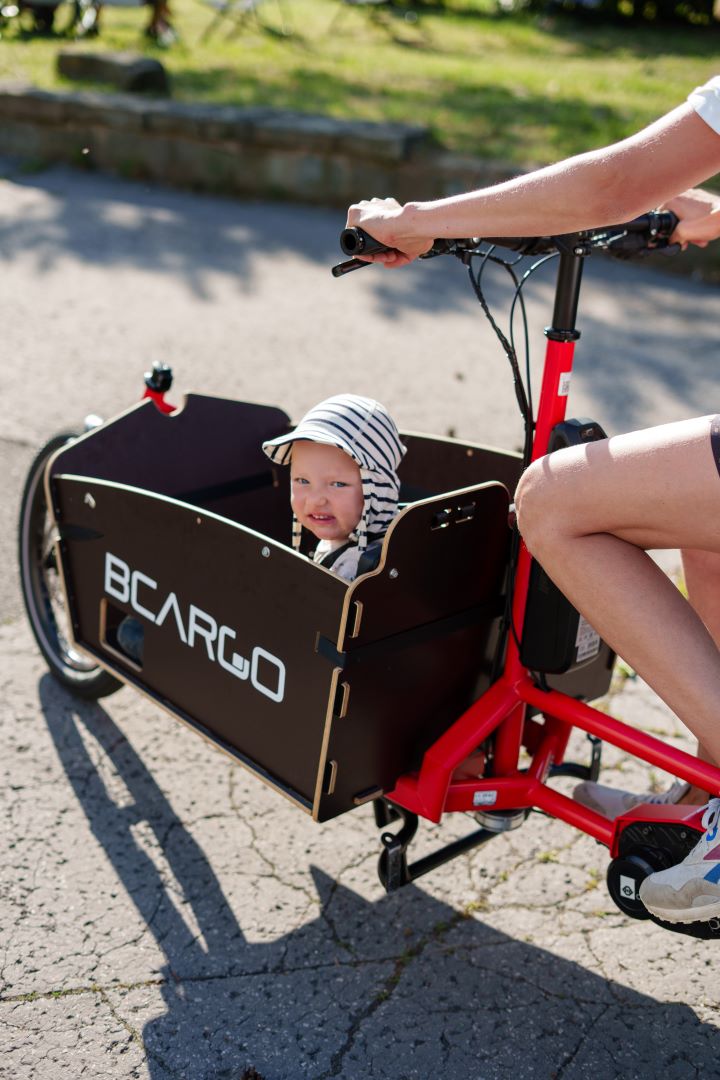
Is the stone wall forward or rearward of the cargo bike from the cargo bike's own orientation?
forward

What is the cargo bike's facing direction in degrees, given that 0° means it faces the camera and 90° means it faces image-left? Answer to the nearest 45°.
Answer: approximately 135°
